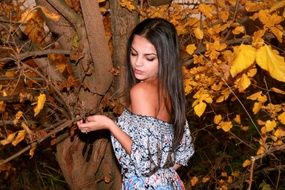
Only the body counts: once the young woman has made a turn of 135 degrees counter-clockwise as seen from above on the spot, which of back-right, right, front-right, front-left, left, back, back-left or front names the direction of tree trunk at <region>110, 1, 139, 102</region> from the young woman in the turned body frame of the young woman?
back

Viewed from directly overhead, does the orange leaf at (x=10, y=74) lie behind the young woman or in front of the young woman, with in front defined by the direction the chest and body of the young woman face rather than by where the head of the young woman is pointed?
in front

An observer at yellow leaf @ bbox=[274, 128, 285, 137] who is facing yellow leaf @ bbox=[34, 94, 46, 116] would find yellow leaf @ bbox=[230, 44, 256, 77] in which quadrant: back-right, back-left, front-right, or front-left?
front-left

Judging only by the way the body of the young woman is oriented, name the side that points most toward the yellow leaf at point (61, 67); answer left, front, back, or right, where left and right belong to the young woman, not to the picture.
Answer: front

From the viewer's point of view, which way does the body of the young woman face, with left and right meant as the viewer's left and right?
facing away from the viewer and to the left of the viewer

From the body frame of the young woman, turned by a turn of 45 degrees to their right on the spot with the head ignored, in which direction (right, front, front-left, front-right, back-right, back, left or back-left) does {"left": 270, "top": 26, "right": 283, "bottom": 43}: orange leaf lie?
right

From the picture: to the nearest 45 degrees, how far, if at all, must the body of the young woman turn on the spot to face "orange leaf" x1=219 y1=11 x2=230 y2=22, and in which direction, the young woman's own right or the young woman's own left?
approximately 90° to the young woman's own right

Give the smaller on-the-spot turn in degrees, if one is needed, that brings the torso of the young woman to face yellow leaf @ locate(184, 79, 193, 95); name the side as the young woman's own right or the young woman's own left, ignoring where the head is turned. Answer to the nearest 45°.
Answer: approximately 90° to the young woman's own right

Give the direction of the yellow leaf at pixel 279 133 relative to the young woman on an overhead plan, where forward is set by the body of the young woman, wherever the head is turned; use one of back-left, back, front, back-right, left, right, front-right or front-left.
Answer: back-right

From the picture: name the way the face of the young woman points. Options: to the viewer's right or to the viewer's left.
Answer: to the viewer's left
